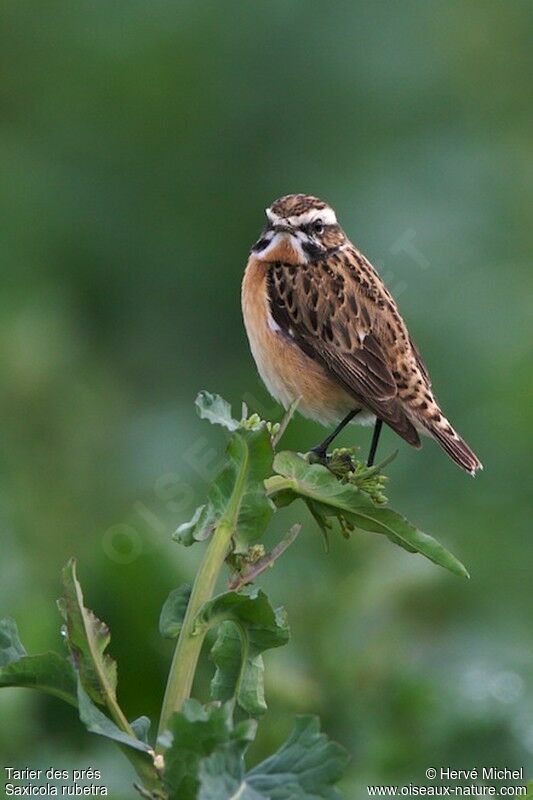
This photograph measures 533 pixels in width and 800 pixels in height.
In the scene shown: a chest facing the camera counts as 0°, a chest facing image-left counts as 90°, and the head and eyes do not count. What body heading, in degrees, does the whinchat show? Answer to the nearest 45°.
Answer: approximately 90°
